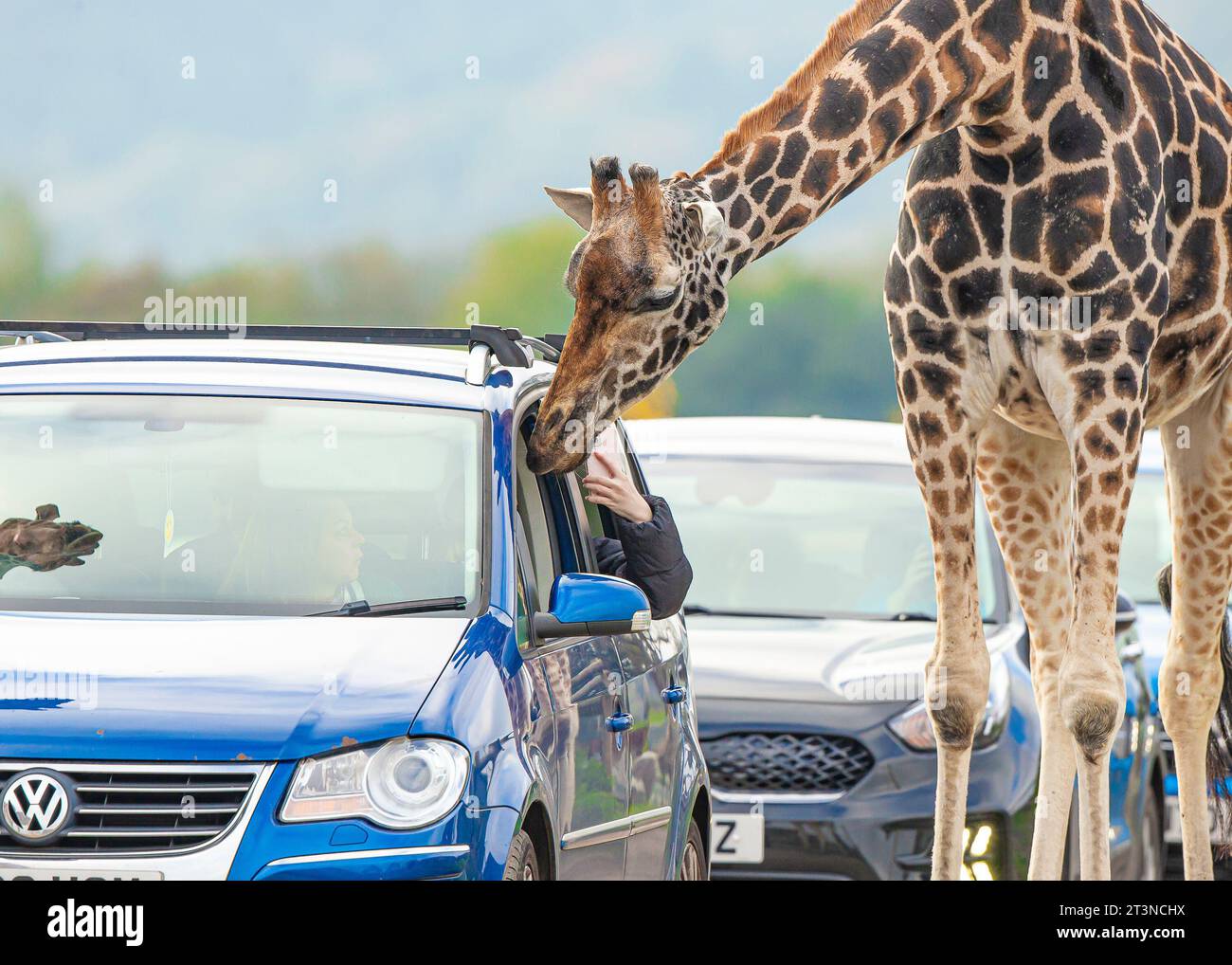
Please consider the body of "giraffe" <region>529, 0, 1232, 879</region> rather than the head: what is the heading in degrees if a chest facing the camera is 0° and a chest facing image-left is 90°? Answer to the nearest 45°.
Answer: approximately 45°

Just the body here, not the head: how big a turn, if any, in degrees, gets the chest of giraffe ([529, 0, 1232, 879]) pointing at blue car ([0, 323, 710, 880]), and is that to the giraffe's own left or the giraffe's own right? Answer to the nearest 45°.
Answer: approximately 45° to the giraffe's own right

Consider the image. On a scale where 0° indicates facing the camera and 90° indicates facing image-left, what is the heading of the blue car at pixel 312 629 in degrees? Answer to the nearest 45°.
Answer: approximately 0°

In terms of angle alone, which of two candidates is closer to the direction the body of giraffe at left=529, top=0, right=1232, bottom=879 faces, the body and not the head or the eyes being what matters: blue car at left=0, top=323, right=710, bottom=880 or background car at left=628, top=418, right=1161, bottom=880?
the blue car

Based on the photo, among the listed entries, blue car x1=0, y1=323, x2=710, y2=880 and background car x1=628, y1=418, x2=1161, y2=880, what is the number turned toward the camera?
2

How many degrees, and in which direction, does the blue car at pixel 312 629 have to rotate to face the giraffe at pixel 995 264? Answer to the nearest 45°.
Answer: approximately 90° to its left

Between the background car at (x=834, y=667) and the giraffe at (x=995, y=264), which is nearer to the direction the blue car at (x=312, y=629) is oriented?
the giraffe
